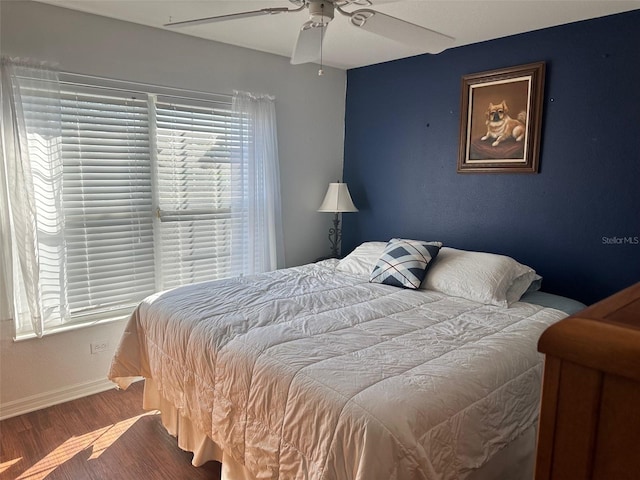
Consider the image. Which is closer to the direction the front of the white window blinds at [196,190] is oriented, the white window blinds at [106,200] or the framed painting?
the framed painting

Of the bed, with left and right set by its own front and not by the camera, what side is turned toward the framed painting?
back

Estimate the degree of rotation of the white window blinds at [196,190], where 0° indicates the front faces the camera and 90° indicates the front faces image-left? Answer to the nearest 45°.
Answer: approximately 315°

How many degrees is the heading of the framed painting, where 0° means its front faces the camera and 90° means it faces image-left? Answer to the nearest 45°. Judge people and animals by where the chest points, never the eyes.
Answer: approximately 45°

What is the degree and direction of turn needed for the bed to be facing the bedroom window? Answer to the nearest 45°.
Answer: approximately 90° to its right

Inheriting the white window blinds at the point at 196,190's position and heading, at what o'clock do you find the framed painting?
The framed painting is roughly at 11 o'clock from the white window blinds.

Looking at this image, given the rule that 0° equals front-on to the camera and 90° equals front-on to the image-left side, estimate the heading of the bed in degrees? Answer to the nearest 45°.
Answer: approximately 45°

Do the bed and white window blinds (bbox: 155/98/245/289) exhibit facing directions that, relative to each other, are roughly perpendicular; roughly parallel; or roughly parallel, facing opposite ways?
roughly perpendicular

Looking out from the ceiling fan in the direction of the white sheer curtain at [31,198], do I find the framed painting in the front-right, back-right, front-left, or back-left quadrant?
back-right

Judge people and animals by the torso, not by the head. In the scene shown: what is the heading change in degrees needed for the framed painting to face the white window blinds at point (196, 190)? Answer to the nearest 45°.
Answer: approximately 45° to its right
